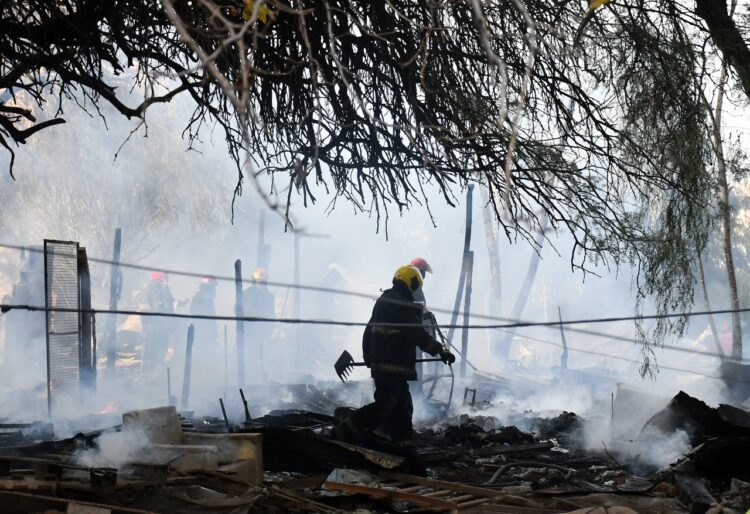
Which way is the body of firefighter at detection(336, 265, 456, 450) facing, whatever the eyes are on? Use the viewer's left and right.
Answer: facing to the right of the viewer

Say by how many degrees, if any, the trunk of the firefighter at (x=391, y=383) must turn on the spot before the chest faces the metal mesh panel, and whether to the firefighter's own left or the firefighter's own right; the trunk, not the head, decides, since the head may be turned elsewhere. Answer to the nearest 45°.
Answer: approximately 180°

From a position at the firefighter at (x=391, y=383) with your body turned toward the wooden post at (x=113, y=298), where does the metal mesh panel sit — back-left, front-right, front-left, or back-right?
front-left

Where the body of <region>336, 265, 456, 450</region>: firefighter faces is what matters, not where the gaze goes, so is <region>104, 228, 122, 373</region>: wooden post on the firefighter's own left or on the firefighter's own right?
on the firefighter's own left
